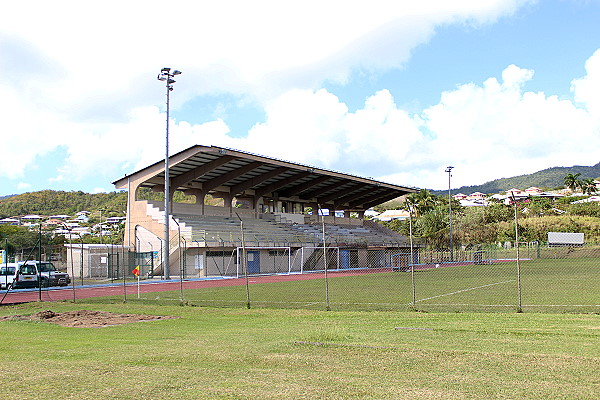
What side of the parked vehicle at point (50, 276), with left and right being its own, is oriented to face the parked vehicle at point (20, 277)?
right
